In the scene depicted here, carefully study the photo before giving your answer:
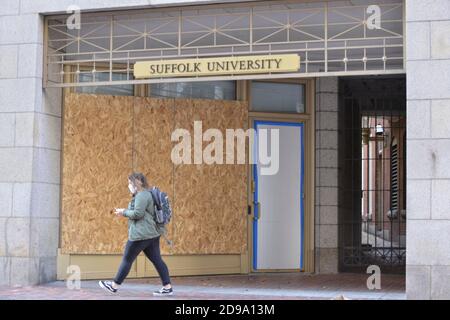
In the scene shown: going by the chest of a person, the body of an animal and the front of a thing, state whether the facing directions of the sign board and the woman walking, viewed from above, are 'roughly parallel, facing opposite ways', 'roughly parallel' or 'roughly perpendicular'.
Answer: roughly perpendicular

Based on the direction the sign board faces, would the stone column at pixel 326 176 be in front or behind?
behind

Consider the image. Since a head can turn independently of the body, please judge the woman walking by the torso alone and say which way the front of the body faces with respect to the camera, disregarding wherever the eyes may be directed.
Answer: to the viewer's left

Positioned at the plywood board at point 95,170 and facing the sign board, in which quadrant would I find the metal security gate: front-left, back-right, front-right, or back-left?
front-left

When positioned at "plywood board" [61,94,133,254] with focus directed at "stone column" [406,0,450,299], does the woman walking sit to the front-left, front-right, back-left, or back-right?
front-right

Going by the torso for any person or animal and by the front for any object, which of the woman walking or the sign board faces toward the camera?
the sign board

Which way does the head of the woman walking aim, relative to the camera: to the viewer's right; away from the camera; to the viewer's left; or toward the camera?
to the viewer's left

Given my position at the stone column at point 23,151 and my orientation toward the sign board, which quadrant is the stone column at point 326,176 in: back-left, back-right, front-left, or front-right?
front-left

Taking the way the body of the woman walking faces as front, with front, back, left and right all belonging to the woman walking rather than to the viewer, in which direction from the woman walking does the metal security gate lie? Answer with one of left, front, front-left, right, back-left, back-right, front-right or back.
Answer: back-right

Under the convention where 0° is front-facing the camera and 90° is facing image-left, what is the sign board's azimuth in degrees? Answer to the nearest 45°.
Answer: approximately 0°

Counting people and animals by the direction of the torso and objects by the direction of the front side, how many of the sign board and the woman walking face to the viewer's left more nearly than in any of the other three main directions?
1
